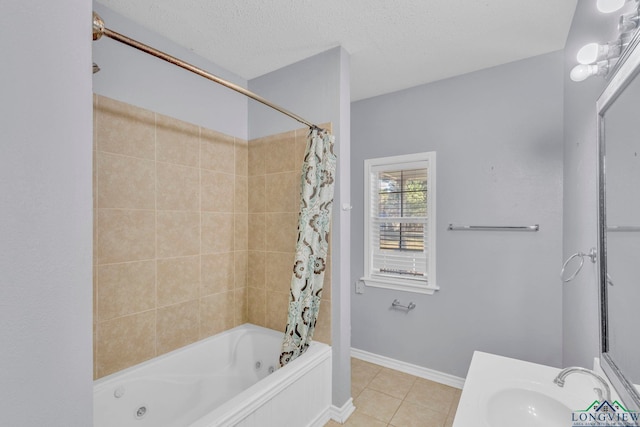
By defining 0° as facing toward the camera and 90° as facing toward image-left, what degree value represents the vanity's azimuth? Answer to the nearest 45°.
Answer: approximately 90°

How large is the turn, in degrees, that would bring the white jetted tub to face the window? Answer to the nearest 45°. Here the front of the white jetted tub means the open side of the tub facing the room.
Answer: approximately 45° to its left

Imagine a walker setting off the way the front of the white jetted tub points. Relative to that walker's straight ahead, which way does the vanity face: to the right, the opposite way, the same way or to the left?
the opposite way

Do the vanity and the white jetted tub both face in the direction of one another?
yes

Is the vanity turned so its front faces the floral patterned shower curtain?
yes

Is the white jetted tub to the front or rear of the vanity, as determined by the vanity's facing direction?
to the front

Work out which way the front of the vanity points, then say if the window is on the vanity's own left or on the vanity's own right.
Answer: on the vanity's own right

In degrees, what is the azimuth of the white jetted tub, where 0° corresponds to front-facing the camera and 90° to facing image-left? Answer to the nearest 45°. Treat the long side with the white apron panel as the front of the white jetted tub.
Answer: approximately 315°

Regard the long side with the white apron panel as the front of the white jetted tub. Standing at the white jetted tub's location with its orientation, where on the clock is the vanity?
The vanity is roughly at 12 o'clock from the white jetted tub.

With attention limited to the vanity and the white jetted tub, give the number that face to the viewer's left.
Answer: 1
